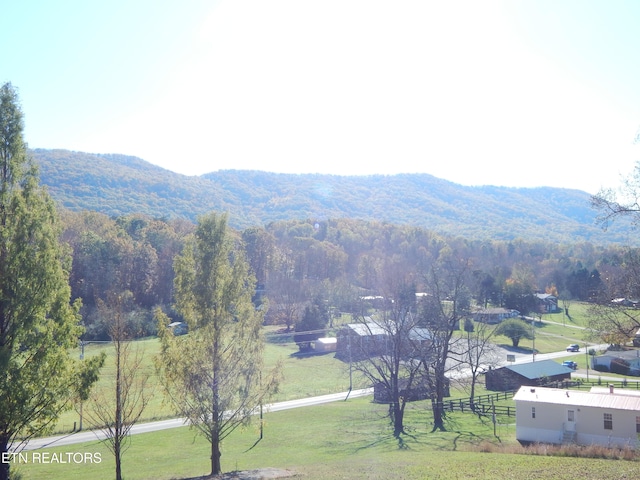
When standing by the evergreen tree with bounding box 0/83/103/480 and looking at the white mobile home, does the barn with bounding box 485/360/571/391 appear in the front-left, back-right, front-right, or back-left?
front-left

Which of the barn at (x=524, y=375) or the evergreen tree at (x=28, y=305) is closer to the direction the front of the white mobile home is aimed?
the evergreen tree

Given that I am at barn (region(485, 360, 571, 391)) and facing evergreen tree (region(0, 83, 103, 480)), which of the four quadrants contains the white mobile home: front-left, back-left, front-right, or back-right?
front-left

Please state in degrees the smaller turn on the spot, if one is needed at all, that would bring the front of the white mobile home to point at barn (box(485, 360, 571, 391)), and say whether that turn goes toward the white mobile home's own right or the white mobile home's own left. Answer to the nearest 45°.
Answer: approximately 180°

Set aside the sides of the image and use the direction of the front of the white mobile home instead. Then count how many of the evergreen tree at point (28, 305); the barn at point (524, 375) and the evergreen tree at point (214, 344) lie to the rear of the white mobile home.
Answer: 1

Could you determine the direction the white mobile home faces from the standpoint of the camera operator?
facing the viewer

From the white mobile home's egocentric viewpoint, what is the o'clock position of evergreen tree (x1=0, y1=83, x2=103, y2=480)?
The evergreen tree is roughly at 1 o'clock from the white mobile home.

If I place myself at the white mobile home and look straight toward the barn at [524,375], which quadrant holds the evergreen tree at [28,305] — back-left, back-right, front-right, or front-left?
back-left

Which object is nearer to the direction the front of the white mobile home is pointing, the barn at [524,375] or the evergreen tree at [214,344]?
the evergreen tree

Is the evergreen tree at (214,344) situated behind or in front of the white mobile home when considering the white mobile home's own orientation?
in front
